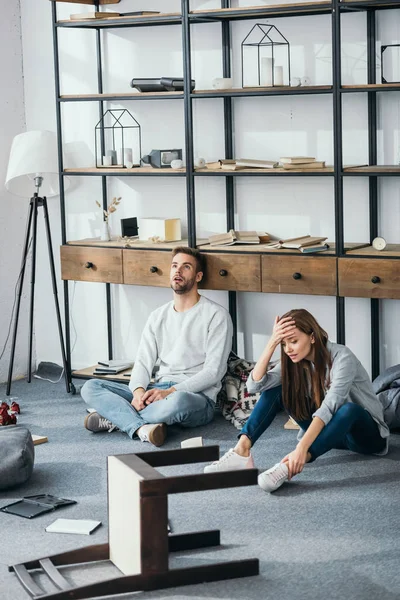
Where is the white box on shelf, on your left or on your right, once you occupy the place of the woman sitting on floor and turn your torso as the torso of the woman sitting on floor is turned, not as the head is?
on your right

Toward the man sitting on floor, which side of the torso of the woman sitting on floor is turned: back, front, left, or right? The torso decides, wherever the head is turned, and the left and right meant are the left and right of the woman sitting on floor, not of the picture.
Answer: right

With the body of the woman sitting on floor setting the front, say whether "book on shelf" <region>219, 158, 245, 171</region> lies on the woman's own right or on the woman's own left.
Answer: on the woman's own right

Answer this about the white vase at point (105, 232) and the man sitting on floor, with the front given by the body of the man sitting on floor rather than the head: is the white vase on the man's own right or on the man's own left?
on the man's own right

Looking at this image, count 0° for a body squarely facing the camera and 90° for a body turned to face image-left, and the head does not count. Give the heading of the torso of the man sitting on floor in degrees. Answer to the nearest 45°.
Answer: approximately 45°

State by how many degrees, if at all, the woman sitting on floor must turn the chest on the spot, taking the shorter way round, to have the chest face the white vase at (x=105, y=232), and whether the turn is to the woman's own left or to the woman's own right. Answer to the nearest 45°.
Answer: approximately 90° to the woman's own right

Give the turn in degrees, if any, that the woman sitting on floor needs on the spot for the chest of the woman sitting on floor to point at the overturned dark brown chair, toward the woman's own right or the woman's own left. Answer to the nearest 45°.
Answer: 0° — they already face it

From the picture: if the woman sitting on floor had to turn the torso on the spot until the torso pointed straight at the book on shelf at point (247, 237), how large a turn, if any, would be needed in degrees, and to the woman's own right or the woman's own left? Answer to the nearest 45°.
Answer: approximately 135° to the woman's own right

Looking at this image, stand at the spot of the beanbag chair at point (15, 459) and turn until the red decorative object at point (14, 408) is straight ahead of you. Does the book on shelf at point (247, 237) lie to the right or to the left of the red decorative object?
right

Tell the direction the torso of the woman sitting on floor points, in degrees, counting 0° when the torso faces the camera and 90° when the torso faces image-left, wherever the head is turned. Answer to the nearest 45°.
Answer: approximately 45°

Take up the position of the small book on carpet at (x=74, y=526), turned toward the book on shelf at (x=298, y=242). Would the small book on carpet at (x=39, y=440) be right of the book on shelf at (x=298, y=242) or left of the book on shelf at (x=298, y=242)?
left
